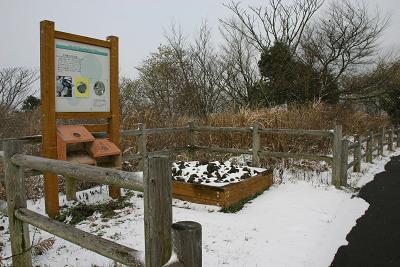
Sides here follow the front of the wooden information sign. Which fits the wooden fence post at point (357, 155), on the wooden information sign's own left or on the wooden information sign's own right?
on the wooden information sign's own left

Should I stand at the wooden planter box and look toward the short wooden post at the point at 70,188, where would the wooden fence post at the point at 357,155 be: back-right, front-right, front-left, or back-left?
back-right

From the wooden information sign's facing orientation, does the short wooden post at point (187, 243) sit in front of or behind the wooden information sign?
in front

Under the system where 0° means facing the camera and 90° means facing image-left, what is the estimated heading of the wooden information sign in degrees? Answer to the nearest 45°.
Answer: approximately 315°

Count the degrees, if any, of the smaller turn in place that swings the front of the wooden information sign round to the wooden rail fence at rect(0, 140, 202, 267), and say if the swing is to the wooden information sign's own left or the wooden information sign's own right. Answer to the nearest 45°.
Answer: approximately 45° to the wooden information sign's own right

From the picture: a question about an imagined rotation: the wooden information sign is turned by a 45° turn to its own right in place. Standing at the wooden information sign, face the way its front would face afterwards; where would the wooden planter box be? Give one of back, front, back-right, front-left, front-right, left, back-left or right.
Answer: left
